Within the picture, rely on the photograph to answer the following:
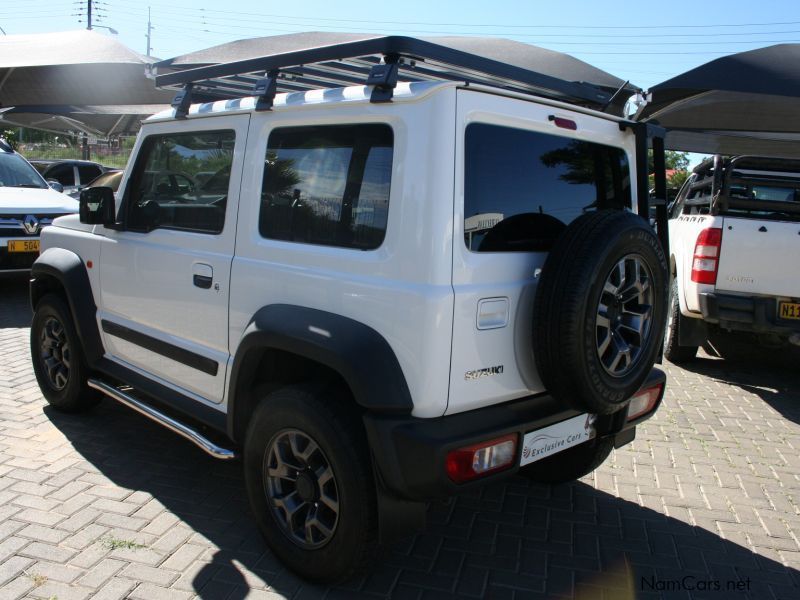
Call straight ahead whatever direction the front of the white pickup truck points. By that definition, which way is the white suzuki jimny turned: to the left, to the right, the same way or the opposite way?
to the left

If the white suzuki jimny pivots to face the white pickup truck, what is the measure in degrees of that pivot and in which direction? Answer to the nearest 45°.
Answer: approximately 90° to its right

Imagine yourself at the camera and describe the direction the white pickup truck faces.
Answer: facing away from the viewer

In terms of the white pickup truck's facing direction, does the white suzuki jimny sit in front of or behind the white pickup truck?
behind

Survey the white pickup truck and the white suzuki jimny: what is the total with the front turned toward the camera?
0

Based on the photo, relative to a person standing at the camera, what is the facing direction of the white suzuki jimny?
facing away from the viewer and to the left of the viewer
